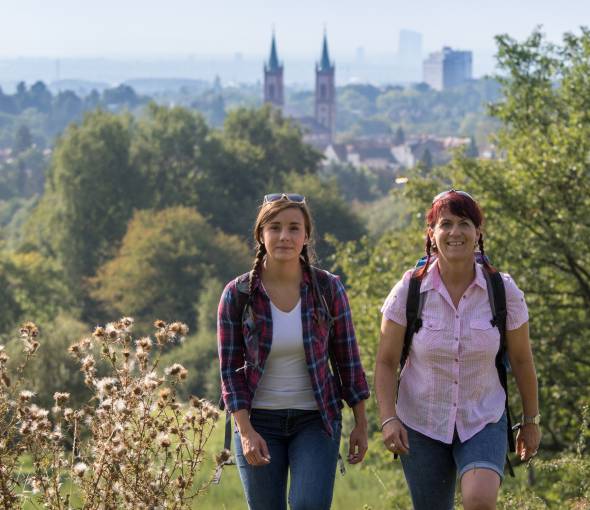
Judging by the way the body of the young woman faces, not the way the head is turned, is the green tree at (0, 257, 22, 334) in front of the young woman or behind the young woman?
behind

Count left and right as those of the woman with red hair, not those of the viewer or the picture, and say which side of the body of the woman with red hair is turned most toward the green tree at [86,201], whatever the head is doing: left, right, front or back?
back

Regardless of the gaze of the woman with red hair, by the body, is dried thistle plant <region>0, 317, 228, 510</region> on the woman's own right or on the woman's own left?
on the woman's own right

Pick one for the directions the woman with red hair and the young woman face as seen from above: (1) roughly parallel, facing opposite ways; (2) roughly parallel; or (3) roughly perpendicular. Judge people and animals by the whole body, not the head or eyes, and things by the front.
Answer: roughly parallel

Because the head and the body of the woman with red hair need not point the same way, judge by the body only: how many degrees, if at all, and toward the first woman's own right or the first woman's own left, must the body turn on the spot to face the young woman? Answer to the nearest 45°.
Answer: approximately 90° to the first woman's own right

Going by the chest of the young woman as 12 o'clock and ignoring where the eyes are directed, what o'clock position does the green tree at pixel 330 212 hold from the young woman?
The green tree is roughly at 6 o'clock from the young woman.

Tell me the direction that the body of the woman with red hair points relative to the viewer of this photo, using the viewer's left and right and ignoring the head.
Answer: facing the viewer

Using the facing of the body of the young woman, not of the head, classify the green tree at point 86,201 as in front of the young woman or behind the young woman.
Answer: behind

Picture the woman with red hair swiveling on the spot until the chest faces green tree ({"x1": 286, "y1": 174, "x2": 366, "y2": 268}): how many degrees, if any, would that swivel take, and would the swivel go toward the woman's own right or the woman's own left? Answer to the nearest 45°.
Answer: approximately 180°

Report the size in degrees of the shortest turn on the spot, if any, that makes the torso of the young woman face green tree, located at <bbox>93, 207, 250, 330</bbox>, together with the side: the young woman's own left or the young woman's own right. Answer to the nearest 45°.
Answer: approximately 180°

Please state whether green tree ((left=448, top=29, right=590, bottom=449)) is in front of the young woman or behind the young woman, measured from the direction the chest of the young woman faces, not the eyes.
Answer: behind

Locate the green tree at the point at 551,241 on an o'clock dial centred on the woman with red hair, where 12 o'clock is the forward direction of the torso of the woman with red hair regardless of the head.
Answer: The green tree is roughly at 6 o'clock from the woman with red hair.

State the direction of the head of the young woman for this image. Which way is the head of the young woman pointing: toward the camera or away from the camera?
toward the camera

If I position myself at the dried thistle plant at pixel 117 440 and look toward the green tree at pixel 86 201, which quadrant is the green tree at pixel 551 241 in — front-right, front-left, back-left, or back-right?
front-right
